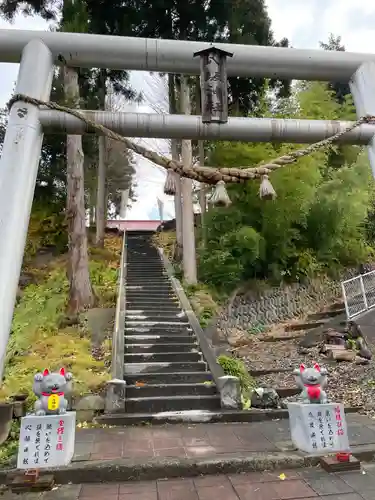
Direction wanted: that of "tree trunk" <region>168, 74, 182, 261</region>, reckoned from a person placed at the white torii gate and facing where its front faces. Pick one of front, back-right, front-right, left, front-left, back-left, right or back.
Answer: back

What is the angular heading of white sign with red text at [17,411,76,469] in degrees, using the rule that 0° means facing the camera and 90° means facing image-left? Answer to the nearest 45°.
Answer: approximately 0°

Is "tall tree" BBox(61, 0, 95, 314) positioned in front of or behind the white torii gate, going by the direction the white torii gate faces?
behind

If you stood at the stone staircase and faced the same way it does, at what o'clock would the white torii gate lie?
The white torii gate is roughly at 12 o'clock from the stone staircase.

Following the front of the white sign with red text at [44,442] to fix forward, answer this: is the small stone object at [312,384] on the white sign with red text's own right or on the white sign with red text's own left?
on the white sign with red text's own left

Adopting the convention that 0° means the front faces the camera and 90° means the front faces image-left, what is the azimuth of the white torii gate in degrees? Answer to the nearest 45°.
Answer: approximately 0°

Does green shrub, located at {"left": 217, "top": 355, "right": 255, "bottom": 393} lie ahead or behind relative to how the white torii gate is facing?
behind

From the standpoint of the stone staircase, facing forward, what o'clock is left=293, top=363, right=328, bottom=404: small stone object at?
The small stone object is roughly at 11 o'clock from the stone staircase.
